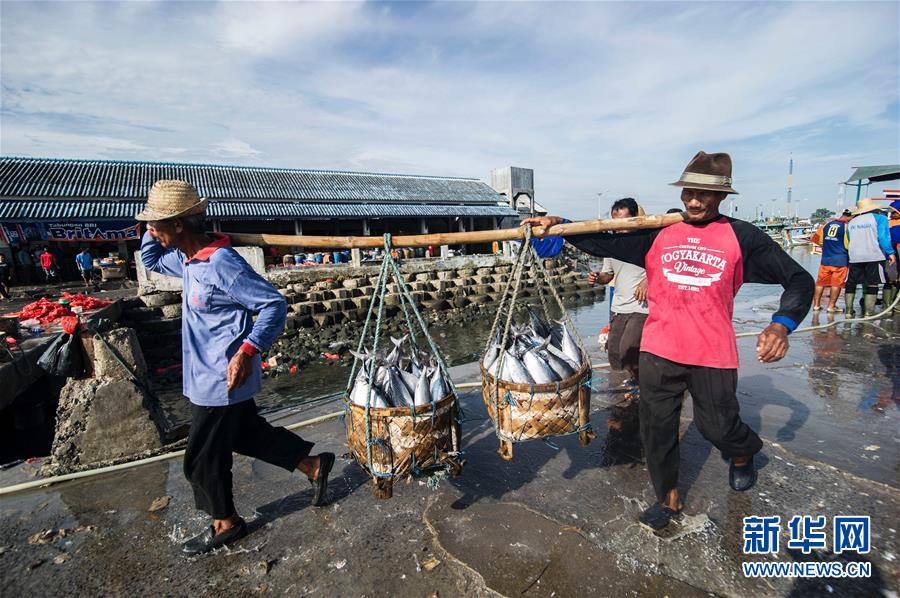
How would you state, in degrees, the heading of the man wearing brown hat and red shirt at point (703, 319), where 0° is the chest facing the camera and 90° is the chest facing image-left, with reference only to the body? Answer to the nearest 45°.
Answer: approximately 0°

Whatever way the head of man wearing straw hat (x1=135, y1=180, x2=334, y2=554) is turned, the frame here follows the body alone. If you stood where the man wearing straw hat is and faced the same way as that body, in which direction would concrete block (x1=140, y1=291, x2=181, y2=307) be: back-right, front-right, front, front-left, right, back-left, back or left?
back-right

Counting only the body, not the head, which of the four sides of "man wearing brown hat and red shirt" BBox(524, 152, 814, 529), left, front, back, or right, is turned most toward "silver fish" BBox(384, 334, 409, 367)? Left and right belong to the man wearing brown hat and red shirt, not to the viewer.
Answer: right

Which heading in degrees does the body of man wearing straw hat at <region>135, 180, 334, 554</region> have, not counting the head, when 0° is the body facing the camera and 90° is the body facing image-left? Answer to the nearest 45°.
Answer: approximately 45°

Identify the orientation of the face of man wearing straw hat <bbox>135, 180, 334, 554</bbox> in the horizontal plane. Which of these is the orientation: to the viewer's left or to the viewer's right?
to the viewer's left

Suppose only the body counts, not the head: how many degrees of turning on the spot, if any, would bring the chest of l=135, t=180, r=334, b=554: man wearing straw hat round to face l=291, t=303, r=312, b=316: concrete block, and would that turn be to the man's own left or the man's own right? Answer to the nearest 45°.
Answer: approximately 135° to the man's own right
